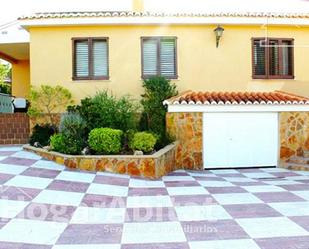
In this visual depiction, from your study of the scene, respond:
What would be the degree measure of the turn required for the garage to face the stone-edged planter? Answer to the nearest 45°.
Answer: approximately 45° to its right

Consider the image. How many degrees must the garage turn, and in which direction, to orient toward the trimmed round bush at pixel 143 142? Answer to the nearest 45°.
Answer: approximately 45° to its right

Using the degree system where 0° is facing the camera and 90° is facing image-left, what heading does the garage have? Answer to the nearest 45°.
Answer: approximately 0°

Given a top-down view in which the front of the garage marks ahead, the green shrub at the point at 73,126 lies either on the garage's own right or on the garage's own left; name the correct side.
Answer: on the garage's own right

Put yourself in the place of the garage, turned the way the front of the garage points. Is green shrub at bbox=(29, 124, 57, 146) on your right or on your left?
on your right

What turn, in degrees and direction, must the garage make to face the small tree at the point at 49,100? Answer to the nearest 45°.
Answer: approximately 90° to its right

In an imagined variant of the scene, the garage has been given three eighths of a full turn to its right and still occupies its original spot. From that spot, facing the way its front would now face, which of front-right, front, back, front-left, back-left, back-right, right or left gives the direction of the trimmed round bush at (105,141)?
left

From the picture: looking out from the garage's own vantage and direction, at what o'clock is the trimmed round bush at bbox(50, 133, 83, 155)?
The trimmed round bush is roughly at 2 o'clock from the garage.

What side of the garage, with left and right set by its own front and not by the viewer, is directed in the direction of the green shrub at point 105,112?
right
